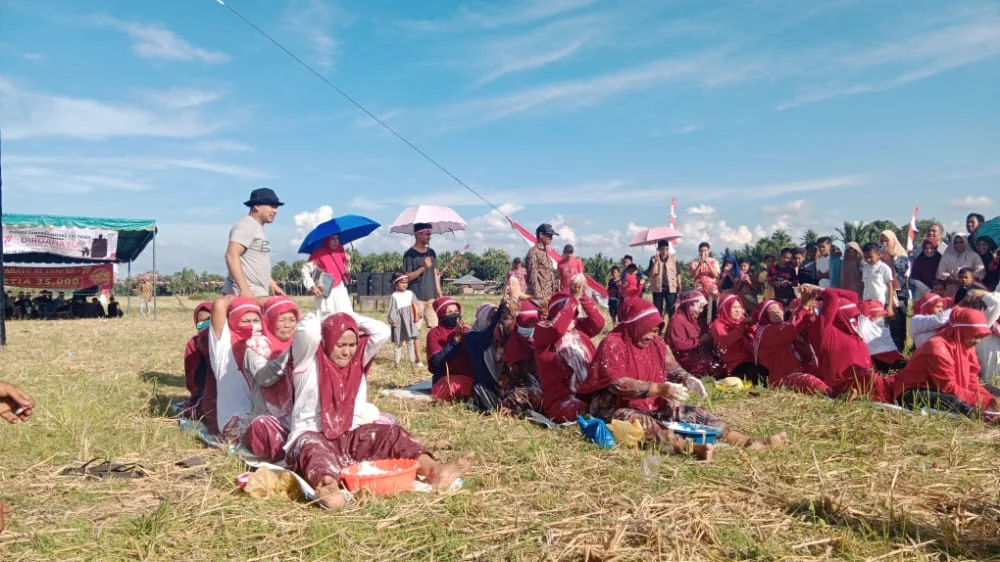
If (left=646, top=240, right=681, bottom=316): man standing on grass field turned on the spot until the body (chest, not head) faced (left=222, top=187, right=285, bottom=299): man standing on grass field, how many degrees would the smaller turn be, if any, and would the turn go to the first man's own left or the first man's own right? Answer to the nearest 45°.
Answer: approximately 45° to the first man's own right

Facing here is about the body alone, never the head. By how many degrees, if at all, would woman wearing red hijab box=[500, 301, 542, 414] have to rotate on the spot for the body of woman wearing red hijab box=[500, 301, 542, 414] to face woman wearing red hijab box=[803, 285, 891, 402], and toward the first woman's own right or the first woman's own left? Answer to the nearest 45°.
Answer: approximately 45° to the first woman's own left

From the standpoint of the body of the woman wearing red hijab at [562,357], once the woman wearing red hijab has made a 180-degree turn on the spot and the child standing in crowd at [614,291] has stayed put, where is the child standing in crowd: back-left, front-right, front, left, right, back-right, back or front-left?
front-right

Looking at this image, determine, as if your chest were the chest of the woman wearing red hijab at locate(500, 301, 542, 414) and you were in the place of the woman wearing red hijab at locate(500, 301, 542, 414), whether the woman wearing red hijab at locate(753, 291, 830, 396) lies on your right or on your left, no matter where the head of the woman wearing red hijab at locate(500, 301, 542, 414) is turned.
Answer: on your left

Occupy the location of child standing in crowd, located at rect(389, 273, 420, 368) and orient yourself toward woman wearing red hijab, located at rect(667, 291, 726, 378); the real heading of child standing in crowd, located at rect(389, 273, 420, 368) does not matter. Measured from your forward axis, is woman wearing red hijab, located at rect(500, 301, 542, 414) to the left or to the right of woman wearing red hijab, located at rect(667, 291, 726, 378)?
right

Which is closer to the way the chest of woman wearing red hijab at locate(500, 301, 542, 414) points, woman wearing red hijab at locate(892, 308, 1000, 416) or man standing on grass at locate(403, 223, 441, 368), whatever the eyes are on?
the woman wearing red hijab

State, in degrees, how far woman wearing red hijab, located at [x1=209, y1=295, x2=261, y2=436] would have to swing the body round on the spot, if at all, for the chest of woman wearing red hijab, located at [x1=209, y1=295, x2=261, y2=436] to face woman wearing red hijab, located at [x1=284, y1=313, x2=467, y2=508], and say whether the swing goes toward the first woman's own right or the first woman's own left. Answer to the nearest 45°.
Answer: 0° — they already face them

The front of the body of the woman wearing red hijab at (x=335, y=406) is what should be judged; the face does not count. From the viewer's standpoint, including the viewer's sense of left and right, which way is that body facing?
facing the viewer and to the right of the viewer

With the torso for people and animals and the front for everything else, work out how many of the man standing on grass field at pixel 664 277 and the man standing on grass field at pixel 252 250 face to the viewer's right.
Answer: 1

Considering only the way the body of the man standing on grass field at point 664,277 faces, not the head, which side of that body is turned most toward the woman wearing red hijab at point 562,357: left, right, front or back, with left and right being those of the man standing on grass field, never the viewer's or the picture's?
front

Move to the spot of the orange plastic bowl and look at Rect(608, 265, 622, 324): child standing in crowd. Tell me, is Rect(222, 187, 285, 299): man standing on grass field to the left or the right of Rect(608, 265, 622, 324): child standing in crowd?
left

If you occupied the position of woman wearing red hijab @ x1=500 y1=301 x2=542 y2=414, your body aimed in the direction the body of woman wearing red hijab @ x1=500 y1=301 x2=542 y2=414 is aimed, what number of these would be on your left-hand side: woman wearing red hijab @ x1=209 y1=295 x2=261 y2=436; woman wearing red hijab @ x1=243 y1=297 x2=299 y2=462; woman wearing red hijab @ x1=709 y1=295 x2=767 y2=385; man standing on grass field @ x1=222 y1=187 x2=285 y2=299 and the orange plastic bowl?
1

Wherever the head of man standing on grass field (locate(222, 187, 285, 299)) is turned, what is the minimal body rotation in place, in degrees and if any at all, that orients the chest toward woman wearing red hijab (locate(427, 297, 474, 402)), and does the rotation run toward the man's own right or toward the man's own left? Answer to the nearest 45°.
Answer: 0° — they already face them

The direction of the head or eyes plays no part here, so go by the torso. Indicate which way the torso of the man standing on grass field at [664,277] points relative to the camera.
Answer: toward the camera
